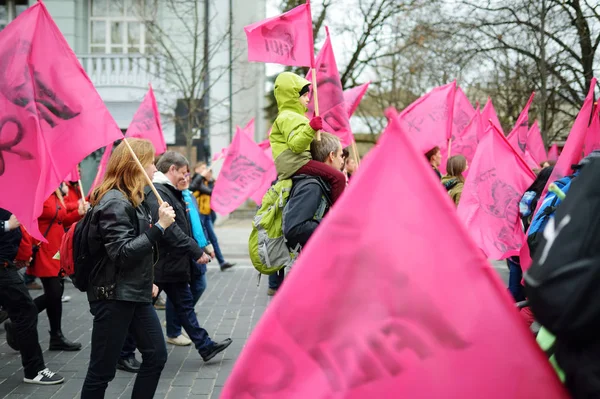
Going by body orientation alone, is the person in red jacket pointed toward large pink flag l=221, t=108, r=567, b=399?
no

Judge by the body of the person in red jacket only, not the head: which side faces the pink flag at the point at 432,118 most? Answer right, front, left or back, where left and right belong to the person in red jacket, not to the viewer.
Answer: front

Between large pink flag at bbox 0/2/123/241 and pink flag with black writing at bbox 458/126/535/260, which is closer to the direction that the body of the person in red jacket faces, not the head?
the pink flag with black writing

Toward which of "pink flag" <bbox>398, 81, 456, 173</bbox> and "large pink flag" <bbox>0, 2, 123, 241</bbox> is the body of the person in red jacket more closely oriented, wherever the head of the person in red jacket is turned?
the pink flag
